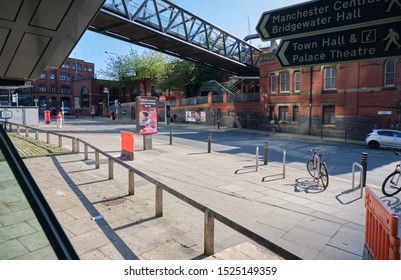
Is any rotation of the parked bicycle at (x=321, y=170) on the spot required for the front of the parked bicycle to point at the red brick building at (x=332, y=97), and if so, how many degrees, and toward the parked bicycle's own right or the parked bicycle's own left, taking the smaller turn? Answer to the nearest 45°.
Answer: approximately 45° to the parked bicycle's own right

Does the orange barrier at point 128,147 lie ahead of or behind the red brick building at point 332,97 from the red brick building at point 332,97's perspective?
ahead

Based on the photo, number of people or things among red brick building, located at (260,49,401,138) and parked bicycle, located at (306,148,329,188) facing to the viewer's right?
0

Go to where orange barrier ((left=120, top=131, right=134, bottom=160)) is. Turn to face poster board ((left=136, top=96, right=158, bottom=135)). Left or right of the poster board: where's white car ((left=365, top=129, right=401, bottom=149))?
right

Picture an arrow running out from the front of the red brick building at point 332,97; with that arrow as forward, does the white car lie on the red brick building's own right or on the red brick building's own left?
on the red brick building's own left

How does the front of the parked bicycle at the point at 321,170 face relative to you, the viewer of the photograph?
facing away from the viewer and to the left of the viewer

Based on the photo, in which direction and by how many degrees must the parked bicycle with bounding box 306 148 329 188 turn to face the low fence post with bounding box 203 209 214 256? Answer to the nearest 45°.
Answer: approximately 135° to its left
